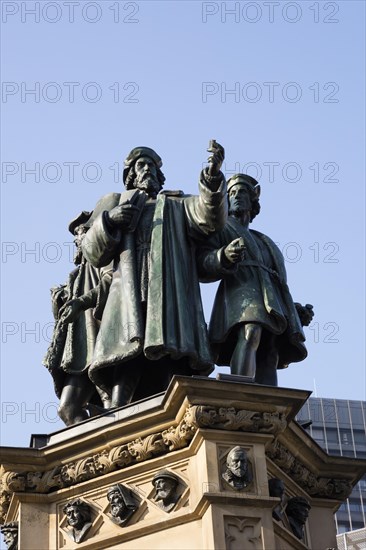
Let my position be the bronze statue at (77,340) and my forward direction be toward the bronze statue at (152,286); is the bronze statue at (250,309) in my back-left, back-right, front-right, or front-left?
front-left

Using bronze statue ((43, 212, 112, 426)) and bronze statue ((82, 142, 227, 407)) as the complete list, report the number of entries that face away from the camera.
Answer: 0

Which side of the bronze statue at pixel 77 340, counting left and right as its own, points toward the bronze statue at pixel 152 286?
left

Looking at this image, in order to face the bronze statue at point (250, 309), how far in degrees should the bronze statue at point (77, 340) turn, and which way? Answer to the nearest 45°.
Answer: approximately 135° to its left

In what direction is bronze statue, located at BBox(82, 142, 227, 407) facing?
toward the camera

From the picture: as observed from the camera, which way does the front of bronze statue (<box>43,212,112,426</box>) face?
facing the viewer and to the left of the viewer

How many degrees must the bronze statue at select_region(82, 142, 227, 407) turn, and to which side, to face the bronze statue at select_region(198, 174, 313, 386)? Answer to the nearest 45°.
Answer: approximately 90° to its left
